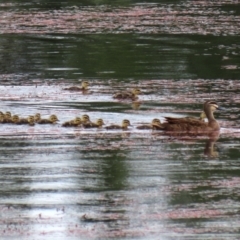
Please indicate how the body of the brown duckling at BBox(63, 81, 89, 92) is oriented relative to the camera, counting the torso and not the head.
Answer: to the viewer's right

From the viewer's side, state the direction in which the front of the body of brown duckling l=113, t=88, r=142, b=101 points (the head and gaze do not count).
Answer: to the viewer's right

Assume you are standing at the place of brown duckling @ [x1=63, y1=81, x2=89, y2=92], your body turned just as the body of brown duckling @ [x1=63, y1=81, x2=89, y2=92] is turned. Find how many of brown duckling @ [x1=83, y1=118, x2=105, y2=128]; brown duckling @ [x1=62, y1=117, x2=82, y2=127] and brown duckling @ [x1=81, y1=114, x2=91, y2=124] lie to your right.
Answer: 3

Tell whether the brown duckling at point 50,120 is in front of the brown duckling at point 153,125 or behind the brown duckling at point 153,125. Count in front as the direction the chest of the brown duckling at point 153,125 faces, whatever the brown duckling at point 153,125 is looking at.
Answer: behind

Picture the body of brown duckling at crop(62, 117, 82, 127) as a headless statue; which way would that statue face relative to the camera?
to the viewer's right

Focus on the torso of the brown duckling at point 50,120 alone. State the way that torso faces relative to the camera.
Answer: to the viewer's right

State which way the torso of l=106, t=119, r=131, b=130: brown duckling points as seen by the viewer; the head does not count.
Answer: to the viewer's right

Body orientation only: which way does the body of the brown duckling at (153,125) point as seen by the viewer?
to the viewer's right

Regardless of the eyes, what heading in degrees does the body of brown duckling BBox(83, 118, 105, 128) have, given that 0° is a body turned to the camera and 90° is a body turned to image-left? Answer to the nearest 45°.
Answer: approximately 270°

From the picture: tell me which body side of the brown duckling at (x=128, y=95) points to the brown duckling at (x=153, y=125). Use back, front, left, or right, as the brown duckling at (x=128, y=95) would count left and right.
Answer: right
